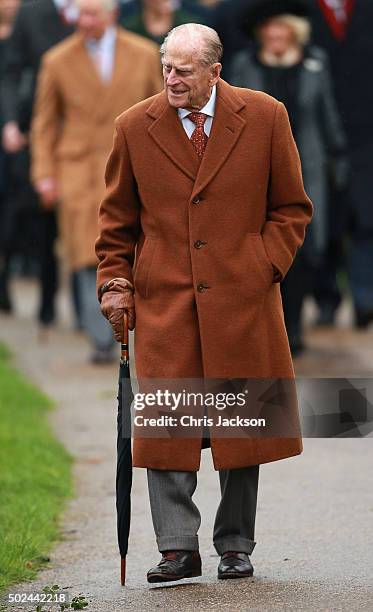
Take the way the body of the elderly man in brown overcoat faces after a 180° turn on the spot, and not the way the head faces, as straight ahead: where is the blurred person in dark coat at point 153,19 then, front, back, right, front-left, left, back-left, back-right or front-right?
front

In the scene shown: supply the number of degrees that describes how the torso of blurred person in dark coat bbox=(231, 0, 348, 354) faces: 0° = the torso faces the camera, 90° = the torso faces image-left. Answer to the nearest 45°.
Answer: approximately 0°

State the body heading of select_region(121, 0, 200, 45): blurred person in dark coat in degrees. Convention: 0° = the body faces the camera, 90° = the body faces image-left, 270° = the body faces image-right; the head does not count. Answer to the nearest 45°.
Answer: approximately 0°

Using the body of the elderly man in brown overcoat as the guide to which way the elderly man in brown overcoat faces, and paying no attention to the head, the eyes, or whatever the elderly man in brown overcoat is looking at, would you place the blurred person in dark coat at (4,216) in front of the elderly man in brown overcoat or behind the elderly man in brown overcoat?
behind

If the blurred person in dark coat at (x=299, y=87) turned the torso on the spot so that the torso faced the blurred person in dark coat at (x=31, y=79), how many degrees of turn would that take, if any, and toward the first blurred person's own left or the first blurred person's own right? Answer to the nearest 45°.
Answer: approximately 135° to the first blurred person's own right

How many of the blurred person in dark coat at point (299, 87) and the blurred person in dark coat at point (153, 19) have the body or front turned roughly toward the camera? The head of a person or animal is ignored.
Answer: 2
